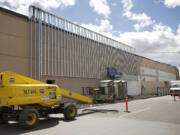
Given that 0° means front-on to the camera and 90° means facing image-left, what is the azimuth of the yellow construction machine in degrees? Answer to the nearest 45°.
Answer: approximately 225°

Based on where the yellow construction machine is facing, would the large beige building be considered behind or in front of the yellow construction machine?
in front
